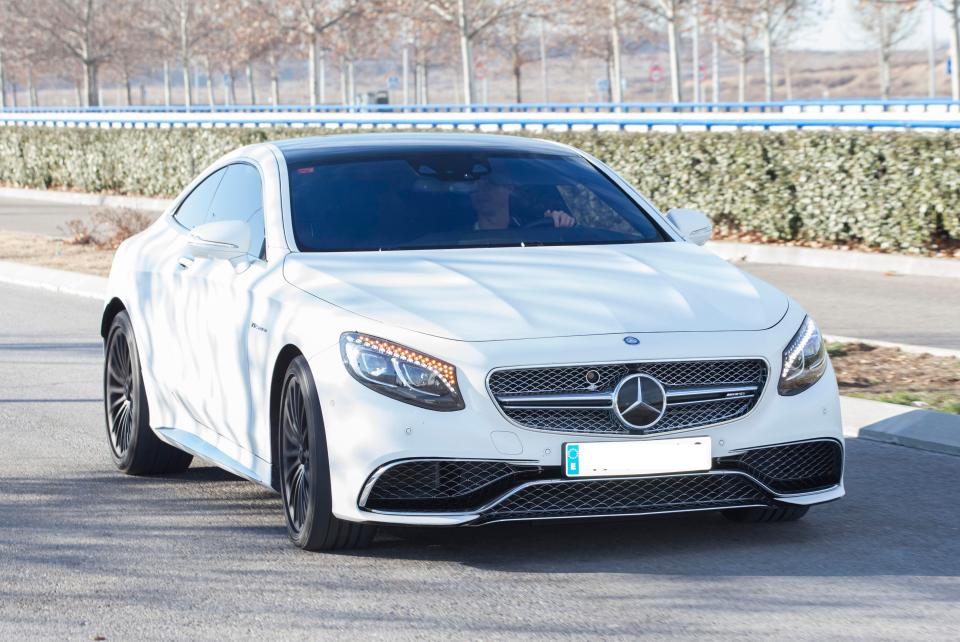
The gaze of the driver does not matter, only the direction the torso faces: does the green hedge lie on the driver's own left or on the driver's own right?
on the driver's own left

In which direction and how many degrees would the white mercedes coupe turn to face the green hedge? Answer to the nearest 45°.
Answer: approximately 135° to its left

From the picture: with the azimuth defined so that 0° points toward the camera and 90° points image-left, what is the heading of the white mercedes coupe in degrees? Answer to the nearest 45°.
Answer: approximately 315°

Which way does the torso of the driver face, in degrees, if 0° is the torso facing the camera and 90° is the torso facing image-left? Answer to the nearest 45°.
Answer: approximately 315°
